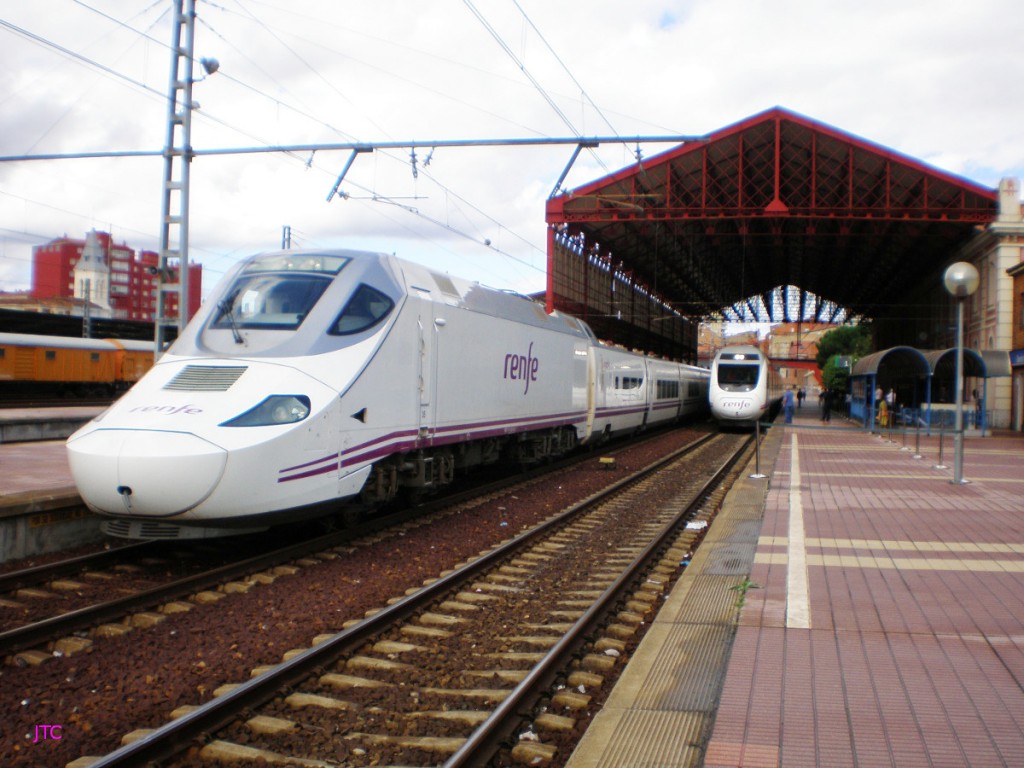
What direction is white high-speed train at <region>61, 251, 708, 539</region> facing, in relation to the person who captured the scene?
facing the viewer and to the left of the viewer

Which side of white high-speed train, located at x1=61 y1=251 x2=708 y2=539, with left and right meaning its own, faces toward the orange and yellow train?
right

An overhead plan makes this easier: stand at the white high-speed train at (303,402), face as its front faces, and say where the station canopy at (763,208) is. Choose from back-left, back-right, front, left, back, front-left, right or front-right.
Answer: back

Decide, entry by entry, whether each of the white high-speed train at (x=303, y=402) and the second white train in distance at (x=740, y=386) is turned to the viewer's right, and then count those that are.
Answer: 0

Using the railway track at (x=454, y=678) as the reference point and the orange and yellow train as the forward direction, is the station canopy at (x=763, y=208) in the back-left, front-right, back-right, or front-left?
front-right

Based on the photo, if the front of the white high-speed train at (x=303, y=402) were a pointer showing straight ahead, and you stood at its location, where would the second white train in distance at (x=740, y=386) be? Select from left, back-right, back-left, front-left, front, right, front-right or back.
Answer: back

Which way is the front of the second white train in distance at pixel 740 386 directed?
toward the camera

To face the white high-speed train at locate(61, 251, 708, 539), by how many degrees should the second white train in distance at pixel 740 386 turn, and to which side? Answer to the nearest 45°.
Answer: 0° — it already faces it

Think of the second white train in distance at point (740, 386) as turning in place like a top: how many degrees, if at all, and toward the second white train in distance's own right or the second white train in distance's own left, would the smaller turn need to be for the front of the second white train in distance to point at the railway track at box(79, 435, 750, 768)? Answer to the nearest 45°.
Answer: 0° — it already faces it

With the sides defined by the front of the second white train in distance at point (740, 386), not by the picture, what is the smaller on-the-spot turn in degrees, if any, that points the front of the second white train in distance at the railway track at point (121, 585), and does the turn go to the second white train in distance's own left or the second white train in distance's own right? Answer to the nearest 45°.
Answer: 0° — it already faces it

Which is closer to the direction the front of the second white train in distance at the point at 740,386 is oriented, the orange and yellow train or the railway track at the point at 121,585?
the railway track
